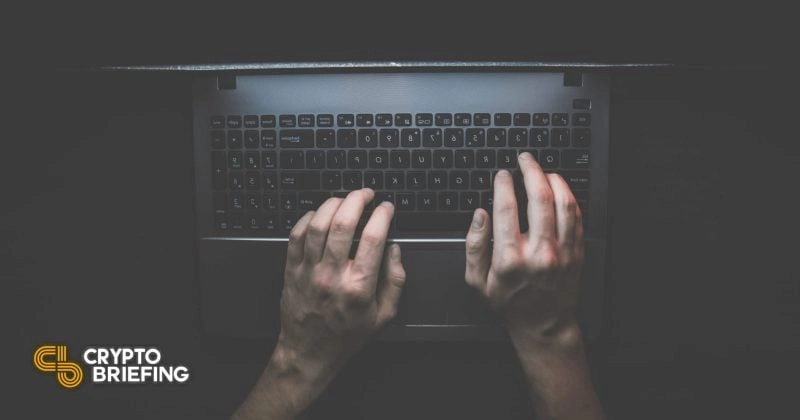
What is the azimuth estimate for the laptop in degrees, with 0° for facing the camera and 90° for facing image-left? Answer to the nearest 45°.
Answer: approximately 0°
